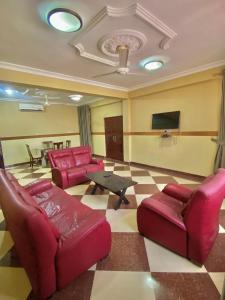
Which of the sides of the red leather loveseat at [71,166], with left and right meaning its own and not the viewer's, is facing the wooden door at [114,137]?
left

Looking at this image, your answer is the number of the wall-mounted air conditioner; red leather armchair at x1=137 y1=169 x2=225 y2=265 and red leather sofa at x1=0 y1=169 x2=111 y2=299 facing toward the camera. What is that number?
1

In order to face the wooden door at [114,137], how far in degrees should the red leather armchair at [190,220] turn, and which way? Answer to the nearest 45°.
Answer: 0° — it already faces it

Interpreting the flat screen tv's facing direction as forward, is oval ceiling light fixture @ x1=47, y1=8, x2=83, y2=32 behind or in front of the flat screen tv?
in front

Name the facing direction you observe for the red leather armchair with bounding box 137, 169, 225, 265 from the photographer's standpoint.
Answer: facing away from the viewer and to the left of the viewer

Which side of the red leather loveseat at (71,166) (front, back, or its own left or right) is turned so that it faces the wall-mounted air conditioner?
back

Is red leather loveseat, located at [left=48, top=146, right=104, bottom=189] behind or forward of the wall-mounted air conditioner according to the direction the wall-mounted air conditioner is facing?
forward

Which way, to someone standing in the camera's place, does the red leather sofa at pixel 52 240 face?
facing away from the viewer and to the right of the viewer

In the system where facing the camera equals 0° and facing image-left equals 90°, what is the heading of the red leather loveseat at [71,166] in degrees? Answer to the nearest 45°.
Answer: approximately 315°

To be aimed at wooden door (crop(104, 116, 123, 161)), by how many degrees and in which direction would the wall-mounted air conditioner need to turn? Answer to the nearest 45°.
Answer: approximately 45° to its left

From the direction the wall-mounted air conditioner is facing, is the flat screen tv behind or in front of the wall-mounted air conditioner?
in front

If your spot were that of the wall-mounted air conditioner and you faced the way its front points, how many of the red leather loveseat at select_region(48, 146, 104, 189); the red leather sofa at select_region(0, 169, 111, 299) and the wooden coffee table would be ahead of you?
3
